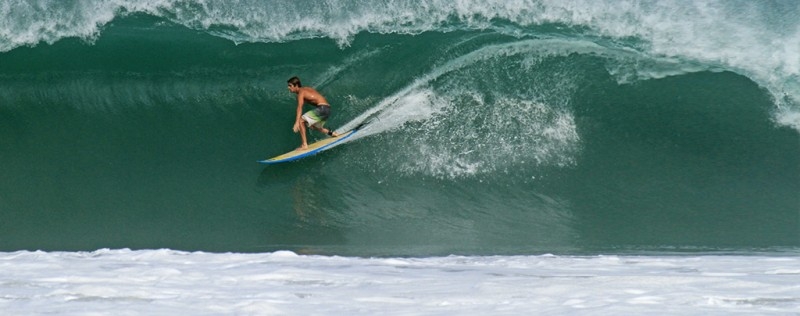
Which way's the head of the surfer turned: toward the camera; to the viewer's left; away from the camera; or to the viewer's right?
to the viewer's left

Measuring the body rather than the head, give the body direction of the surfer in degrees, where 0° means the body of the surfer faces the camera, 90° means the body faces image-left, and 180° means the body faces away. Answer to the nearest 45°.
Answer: approximately 90°
